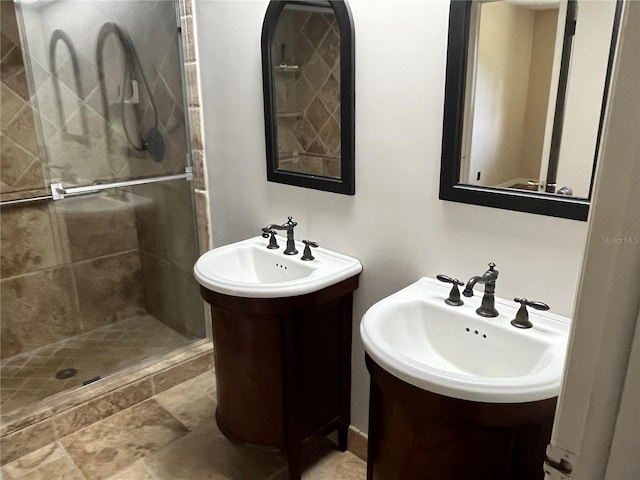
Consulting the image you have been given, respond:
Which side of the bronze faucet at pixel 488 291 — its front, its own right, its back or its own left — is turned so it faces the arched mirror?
right

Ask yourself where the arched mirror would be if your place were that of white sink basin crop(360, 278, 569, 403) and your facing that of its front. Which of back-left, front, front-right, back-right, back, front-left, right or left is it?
right

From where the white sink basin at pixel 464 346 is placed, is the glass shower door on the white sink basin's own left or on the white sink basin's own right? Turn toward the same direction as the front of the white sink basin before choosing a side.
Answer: on the white sink basin's own right

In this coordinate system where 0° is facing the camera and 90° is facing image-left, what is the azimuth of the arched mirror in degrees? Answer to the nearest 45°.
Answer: approximately 45°

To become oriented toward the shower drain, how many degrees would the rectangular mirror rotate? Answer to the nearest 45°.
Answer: approximately 45° to its right

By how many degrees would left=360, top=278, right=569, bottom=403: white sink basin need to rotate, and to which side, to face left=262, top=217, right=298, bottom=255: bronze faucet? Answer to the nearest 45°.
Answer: approximately 90° to its right

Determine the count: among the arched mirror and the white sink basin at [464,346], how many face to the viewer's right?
0

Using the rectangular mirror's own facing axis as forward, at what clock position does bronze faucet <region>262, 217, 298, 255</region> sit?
The bronze faucet is roughly at 2 o'clock from the rectangular mirror.

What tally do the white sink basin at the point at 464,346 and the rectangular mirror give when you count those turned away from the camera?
0

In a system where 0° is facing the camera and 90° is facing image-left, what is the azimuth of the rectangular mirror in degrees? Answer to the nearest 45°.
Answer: approximately 45°

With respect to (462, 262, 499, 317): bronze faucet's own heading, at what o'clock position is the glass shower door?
The glass shower door is roughly at 2 o'clock from the bronze faucet.

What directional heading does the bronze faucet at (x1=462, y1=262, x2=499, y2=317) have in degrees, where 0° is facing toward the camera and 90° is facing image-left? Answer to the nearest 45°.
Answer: approximately 45°

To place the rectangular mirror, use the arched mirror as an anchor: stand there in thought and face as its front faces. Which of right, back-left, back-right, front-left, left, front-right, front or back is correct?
left
